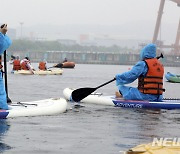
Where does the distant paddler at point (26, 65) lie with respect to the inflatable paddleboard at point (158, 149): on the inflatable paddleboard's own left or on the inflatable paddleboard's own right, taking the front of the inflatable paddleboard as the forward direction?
on the inflatable paddleboard's own right

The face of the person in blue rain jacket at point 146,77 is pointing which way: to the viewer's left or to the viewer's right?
to the viewer's left

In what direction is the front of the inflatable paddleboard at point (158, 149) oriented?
to the viewer's left

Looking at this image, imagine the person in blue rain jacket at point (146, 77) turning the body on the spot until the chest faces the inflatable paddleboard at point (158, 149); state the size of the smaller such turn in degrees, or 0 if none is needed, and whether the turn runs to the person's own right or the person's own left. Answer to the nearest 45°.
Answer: approximately 135° to the person's own left

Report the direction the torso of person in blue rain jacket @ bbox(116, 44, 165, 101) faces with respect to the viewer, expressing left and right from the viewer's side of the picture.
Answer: facing away from the viewer and to the left of the viewer

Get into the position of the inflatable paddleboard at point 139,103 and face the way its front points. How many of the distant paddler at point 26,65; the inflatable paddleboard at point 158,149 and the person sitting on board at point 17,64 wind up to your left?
1

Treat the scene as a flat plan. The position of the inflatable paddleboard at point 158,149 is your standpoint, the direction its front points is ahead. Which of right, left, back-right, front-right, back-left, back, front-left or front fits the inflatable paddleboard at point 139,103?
right

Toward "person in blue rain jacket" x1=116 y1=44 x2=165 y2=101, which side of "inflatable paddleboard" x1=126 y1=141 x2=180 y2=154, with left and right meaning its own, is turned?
right

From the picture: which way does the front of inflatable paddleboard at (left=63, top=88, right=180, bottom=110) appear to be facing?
to the viewer's left
